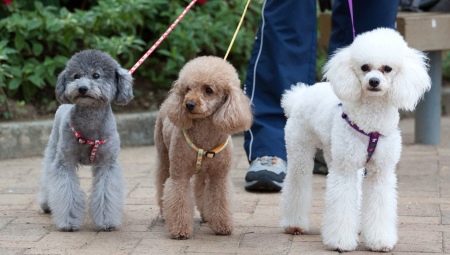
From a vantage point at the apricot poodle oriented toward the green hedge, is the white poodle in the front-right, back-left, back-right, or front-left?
back-right

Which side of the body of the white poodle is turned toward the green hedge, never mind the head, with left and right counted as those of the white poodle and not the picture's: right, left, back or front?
back

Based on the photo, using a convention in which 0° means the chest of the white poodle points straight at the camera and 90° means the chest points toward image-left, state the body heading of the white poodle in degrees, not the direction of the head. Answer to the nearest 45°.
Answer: approximately 315°

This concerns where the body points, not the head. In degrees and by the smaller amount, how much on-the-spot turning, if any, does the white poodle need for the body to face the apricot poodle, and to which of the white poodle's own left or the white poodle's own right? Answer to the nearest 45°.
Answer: approximately 135° to the white poodle's own right

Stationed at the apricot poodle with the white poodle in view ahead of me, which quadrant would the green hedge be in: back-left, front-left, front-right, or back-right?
back-left
